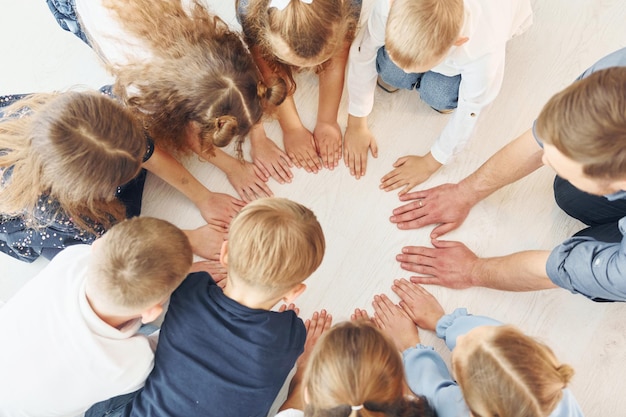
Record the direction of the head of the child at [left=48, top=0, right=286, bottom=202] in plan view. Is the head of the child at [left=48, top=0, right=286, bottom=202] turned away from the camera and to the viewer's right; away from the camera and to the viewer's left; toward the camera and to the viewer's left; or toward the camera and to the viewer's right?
toward the camera and to the viewer's right

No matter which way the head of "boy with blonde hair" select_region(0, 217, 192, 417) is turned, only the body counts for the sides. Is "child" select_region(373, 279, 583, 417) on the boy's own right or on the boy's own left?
on the boy's own right

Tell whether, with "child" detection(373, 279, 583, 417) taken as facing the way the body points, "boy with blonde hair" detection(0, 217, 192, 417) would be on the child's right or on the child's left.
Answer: on the child's left

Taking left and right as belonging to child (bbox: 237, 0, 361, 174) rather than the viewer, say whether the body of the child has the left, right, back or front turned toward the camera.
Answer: front

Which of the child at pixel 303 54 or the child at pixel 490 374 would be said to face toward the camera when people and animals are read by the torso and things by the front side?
the child at pixel 303 54

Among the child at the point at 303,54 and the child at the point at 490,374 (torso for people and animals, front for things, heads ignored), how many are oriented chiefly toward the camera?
1

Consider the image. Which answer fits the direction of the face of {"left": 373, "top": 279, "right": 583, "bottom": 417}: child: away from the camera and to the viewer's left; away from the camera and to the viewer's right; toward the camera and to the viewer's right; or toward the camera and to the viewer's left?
away from the camera and to the viewer's left

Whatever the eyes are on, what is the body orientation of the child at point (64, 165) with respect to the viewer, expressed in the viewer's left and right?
facing the viewer and to the right of the viewer

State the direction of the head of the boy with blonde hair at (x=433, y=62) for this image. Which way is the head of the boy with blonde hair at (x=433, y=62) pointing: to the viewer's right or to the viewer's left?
to the viewer's left

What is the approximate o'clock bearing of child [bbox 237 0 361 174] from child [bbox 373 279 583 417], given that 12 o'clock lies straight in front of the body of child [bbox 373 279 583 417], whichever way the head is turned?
child [bbox 237 0 361 174] is roughly at 12 o'clock from child [bbox 373 279 583 417].

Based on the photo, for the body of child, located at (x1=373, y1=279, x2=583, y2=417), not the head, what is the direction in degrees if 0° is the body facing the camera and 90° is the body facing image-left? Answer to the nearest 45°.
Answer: approximately 135°

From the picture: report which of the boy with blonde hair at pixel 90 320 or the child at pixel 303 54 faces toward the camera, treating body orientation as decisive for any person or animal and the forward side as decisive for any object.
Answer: the child

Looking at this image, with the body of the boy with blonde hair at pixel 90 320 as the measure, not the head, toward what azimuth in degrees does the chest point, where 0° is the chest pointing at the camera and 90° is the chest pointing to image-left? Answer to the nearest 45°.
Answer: approximately 225°

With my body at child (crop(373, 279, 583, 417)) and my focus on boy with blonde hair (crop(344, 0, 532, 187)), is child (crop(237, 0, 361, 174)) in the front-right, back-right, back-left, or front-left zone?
front-left

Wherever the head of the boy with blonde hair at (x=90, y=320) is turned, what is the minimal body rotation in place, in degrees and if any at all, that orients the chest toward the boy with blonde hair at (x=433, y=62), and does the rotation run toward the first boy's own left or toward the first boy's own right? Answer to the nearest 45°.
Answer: approximately 45° to the first boy's own right

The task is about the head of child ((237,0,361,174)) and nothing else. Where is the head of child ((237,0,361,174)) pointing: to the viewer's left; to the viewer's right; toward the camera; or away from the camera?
toward the camera

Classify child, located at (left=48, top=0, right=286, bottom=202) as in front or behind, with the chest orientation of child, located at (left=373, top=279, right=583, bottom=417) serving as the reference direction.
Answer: in front

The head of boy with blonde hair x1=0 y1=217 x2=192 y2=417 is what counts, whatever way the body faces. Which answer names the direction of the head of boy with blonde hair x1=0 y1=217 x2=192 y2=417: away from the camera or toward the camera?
away from the camera
